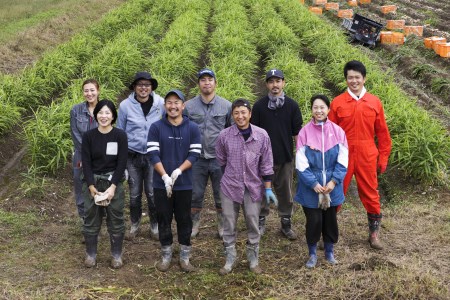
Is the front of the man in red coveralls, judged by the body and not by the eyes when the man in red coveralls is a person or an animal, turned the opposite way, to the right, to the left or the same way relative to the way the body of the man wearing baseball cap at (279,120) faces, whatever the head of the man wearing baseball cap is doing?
the same way

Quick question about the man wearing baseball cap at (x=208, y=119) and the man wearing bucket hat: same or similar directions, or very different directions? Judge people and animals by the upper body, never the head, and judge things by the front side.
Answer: same or similar directions

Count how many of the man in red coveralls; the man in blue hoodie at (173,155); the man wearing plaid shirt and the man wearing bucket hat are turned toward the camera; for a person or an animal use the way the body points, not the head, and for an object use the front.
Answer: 4

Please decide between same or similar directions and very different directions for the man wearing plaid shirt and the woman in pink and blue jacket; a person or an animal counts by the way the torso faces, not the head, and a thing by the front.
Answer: same or similar directions

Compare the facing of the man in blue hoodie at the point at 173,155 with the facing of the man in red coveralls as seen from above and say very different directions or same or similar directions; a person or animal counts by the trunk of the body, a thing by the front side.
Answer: same or similar directions

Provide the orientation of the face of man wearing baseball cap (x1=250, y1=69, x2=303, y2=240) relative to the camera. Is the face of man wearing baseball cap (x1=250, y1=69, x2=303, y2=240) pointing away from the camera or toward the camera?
toward the camera

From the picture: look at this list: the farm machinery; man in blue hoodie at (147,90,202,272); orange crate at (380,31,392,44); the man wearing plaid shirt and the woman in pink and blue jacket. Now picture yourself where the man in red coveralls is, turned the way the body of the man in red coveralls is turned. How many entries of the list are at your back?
2

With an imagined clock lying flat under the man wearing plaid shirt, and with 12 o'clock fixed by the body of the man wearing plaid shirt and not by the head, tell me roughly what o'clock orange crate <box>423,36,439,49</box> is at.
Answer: The orange crate is roughly at 7 o'clock from the man wearing plaid shirt.

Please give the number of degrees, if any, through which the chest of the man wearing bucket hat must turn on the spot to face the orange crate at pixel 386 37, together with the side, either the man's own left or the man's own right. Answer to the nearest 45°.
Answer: approximately 135° to the man's own left

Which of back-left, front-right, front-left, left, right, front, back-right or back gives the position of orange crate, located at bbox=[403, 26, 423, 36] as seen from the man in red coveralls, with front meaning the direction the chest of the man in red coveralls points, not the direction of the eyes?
back

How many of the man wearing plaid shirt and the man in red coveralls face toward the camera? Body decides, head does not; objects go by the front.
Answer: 2

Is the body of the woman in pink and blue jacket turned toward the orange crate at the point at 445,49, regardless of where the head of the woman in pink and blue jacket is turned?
no

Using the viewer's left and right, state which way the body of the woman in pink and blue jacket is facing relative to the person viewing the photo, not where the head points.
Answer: facing the viewer

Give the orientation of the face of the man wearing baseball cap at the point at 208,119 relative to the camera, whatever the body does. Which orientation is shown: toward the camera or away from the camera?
toward the camera

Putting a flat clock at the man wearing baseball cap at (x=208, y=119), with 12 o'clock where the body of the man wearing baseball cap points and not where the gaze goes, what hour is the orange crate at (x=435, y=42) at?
The orange crate is roughly at 7 o'clock from the man wearing baseball cap.

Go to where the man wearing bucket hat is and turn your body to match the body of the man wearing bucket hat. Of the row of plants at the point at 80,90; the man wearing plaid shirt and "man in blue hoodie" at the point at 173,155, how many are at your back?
1

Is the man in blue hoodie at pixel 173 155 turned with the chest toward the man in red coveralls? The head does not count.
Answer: no

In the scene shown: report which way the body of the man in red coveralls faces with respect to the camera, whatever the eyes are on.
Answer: toward the camera

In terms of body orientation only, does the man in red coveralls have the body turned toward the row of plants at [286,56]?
no
